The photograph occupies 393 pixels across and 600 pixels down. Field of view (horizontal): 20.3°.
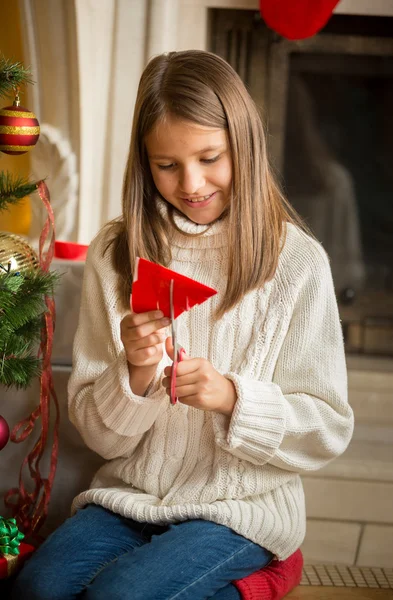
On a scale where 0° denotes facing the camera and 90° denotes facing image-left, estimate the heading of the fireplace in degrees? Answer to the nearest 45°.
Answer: approximately 0°

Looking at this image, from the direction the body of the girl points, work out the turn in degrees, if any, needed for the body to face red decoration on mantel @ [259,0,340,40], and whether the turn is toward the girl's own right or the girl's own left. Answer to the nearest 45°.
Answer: approximately 135° to the girl's own right

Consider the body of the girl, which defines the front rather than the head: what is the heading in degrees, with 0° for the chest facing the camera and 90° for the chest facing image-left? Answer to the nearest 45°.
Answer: approximately 45°
